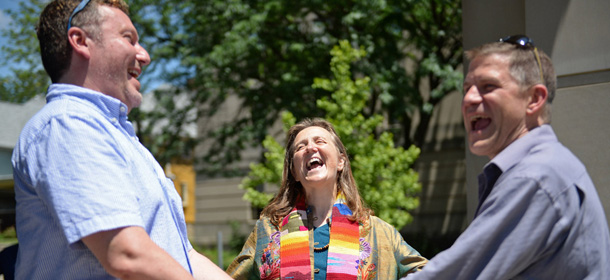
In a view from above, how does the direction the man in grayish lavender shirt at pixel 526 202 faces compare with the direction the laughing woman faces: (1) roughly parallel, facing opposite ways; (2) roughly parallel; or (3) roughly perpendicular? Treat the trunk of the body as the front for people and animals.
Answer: roughly perpendicular

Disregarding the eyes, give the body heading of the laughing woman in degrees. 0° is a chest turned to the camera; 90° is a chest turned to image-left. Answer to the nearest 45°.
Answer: approximately 0°

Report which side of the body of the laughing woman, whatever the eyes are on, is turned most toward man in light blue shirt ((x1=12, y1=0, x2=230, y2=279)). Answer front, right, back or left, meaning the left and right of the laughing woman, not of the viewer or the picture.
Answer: front

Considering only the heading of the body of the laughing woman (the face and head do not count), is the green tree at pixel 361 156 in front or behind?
behind

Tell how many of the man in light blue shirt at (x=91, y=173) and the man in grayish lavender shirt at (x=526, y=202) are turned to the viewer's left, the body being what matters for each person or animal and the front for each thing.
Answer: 1

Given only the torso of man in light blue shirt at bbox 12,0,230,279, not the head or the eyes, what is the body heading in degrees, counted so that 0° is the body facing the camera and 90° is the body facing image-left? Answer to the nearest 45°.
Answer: approximately 270°

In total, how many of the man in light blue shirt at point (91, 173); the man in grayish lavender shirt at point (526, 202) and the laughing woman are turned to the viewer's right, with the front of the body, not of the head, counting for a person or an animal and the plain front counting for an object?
1

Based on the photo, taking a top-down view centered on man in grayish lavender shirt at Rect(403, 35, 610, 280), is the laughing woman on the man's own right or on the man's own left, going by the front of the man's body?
on the man's own right

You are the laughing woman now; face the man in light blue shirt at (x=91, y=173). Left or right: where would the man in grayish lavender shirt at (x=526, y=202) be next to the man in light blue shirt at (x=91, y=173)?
left

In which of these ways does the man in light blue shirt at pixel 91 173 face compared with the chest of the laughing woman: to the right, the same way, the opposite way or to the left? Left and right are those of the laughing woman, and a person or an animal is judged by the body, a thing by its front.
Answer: to the left

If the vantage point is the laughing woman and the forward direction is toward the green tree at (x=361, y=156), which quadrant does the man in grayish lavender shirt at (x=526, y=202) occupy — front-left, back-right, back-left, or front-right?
back-right

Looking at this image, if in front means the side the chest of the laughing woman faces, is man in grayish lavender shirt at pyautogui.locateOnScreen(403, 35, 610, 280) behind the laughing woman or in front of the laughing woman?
in front

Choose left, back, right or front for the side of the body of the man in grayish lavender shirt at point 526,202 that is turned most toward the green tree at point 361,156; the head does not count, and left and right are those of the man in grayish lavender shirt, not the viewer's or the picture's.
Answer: right

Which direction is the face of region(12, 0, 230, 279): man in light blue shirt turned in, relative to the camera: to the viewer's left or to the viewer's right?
to the viewer's right

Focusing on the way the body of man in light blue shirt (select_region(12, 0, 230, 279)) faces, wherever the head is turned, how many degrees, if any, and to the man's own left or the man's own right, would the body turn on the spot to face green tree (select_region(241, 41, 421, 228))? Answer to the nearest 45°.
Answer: approximately 45° to the man's own left

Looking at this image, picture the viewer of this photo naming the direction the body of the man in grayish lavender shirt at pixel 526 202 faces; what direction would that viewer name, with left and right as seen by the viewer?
facing to the left of the viewer

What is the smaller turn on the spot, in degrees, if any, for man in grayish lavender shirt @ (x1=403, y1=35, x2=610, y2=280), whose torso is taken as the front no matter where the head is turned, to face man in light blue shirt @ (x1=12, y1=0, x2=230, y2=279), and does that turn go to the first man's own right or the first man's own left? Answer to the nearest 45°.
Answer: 0° — they already face them
